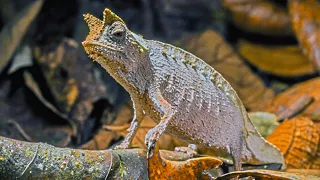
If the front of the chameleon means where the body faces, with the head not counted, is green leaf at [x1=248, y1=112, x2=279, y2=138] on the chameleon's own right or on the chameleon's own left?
on the chameleon's own right

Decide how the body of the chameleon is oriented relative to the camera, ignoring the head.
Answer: to the viewer's left

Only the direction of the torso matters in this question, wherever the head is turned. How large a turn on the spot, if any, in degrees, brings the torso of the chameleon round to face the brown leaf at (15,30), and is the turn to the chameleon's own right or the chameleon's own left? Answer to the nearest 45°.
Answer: approximately 45° to the chameleon's own right

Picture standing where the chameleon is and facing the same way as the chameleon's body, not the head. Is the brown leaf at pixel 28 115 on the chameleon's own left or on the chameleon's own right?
on the chameleon's own right

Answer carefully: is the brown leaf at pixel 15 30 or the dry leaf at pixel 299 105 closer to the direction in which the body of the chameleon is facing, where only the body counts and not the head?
the brown leaf

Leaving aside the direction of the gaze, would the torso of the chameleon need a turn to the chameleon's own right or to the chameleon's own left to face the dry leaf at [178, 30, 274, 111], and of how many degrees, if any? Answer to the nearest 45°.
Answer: approximately 90° to the chameleon's own right

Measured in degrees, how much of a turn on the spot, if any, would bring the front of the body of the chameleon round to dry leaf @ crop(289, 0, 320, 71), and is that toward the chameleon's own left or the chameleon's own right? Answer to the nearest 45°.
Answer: approximately 135° to the chameleon's own right

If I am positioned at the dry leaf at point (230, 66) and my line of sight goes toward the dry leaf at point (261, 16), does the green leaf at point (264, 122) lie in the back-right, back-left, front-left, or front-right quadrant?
back-right

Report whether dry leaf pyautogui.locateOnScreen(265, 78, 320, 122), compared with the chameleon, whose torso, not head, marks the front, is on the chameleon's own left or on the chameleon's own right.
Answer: on the chameleon's own right

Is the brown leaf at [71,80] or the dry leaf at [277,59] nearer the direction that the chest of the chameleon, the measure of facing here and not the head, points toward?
the brown leaf
